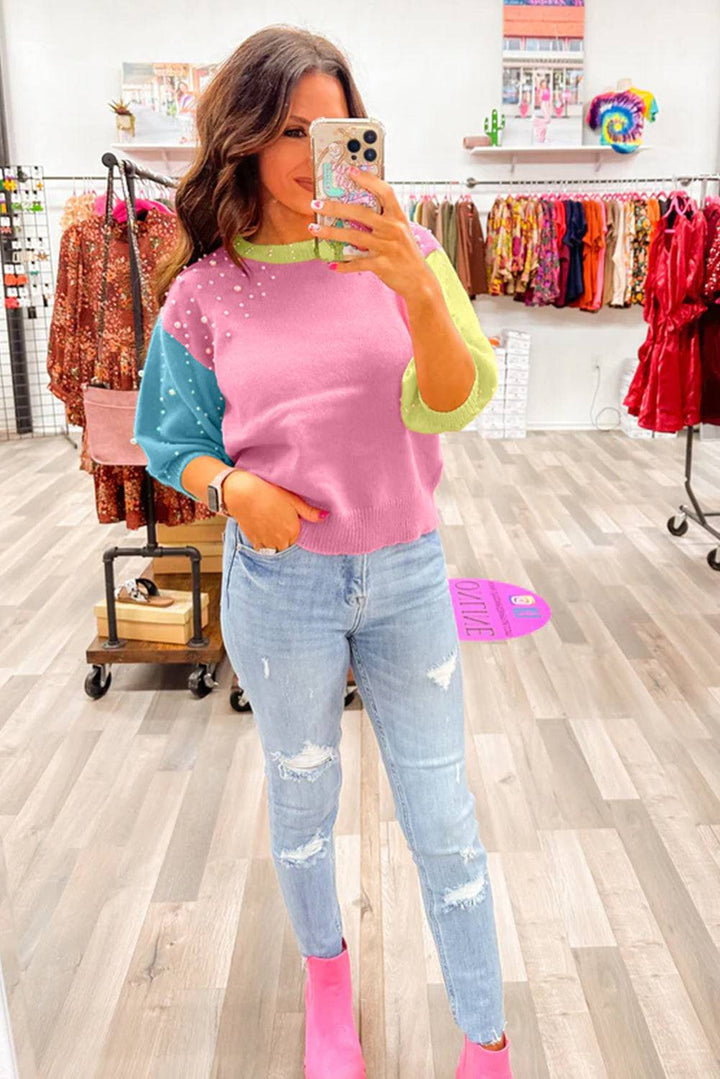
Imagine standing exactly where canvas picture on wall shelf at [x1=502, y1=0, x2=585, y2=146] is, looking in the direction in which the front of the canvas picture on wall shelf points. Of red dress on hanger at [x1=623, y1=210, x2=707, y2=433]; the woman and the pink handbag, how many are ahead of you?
3

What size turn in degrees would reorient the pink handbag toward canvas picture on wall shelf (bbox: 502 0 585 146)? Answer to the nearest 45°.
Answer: approximately 135° to its left

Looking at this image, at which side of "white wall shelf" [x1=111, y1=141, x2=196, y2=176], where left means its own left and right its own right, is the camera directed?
front

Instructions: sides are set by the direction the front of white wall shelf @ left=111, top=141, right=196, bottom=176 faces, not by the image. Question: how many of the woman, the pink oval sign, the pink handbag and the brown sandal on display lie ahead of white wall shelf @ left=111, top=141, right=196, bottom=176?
4

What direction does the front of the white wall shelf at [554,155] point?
toward the camera

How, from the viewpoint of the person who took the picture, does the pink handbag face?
facing the viewer

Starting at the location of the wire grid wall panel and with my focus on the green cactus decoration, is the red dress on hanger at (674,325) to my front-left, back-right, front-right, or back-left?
front-right

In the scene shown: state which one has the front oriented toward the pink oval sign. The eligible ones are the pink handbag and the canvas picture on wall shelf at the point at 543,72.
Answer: the canvas picture on wall shelf

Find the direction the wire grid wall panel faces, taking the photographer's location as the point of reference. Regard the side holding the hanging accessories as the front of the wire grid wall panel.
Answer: facing the viewer and to the right of the viewer

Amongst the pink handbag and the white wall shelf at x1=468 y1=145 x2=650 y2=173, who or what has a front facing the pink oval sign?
the white wall shelf

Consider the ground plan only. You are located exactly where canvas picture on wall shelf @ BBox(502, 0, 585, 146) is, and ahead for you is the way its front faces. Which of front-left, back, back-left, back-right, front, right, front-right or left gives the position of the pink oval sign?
front
